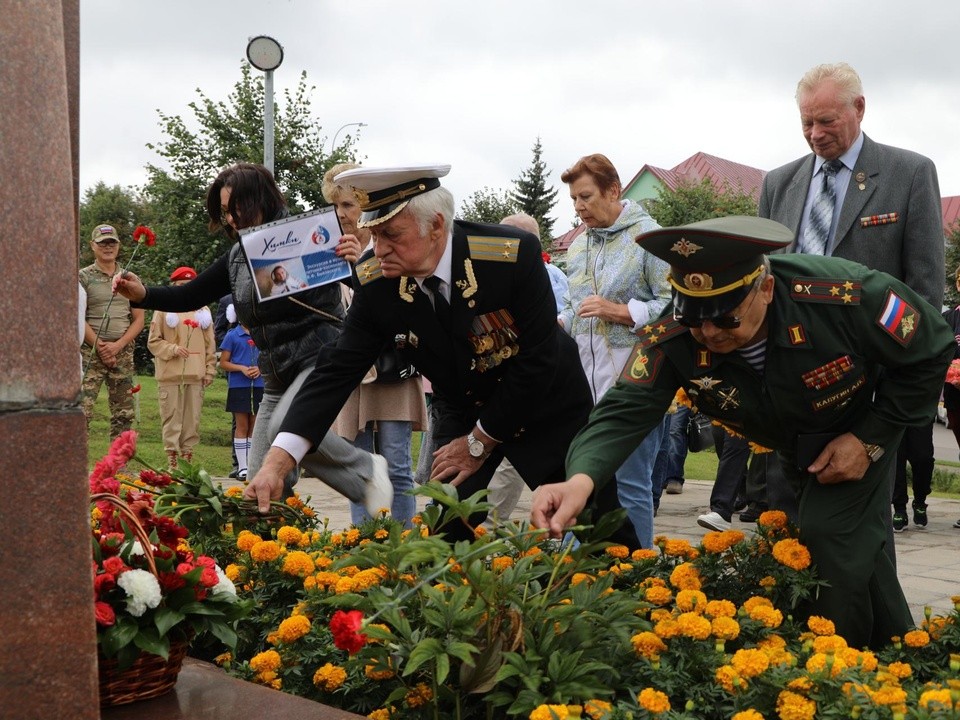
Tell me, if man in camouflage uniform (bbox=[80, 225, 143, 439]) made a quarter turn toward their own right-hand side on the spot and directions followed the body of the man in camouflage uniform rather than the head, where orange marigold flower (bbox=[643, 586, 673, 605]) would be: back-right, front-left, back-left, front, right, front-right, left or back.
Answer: left

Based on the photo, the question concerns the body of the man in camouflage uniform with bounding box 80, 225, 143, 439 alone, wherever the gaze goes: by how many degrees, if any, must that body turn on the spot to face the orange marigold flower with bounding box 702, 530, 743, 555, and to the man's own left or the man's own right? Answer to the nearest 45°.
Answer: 0° — they already face it

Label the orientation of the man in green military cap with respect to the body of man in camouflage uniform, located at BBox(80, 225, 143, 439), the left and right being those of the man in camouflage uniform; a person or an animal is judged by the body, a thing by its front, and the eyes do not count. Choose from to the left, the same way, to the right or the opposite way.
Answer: to the right

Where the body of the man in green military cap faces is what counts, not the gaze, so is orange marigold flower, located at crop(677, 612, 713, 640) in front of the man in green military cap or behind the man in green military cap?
in front

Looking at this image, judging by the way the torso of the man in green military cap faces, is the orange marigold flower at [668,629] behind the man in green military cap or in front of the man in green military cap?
in front

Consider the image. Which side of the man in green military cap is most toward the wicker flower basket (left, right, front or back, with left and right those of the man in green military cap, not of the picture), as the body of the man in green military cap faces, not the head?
front

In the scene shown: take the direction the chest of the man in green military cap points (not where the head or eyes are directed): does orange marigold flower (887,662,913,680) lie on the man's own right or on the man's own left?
on the man's own left

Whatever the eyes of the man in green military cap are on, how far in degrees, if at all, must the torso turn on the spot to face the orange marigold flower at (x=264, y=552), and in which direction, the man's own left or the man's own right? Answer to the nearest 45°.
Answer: approximately 45° to the man's own right

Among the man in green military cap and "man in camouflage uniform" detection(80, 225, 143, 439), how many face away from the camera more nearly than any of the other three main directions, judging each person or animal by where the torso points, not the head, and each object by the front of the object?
0

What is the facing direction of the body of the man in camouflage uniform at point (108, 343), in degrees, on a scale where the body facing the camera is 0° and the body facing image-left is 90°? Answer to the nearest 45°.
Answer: approximately 0°

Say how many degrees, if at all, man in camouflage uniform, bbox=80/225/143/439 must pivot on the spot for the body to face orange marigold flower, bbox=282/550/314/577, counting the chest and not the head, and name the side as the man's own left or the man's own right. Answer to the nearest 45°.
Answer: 0° — they already face it

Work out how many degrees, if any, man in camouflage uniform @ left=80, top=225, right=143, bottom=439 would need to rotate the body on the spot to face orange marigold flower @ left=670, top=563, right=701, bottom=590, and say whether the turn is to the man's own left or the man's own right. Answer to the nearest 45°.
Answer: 0° — they already face it

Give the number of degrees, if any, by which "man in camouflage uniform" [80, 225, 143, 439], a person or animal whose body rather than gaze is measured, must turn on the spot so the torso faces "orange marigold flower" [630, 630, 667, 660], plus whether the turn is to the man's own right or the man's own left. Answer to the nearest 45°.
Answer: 0° — they already face it

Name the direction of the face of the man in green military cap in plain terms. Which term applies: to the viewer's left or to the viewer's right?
to the viewer's left
